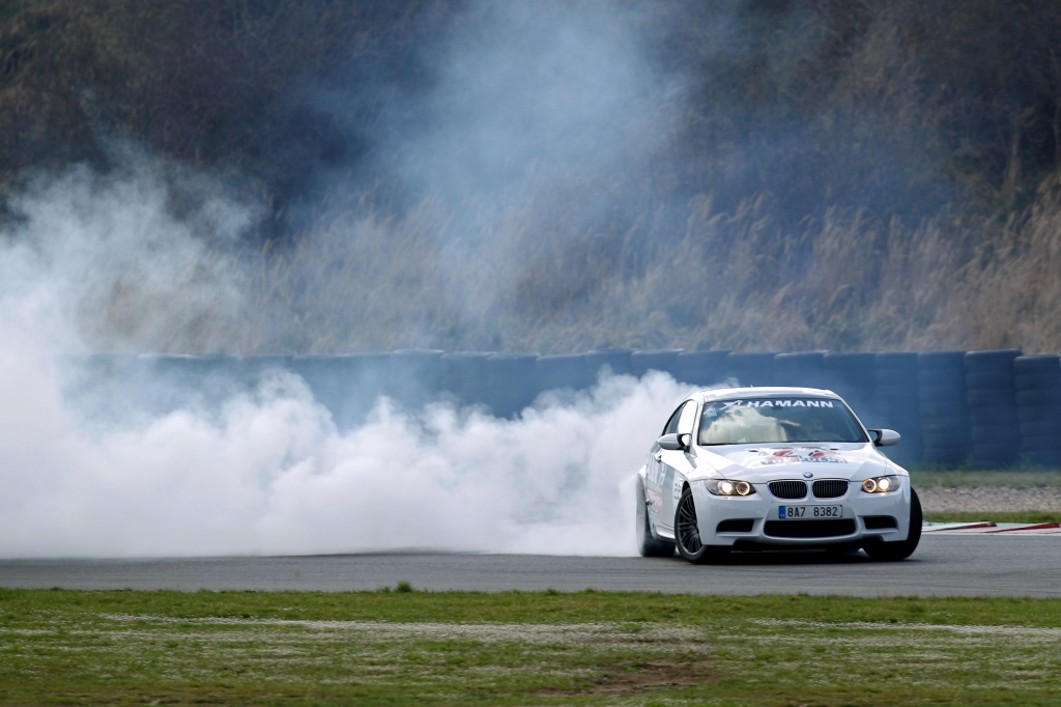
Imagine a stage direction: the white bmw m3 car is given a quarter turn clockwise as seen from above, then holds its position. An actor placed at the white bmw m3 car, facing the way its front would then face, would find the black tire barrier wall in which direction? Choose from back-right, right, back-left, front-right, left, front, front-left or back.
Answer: right

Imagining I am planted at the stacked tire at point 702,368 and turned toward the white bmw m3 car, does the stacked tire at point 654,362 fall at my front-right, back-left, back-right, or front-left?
back-right

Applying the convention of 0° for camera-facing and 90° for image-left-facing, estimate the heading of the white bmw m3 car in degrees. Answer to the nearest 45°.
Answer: approximately 0°

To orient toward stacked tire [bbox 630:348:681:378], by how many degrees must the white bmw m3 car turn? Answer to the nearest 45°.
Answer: approximately 180°

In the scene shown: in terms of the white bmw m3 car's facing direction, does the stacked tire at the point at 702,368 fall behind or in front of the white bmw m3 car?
behind
